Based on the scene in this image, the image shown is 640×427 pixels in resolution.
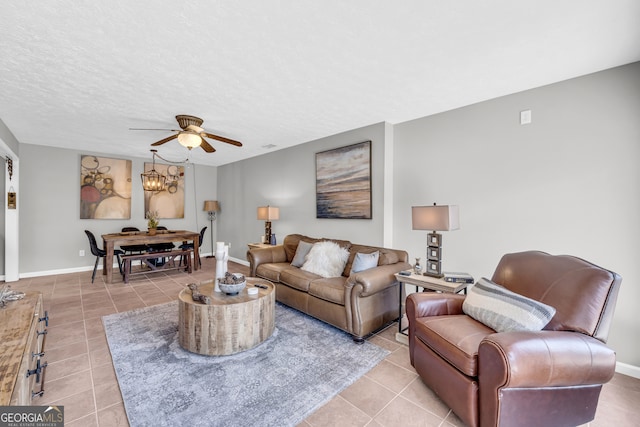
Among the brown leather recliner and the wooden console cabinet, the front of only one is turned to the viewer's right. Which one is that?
the wooden console cabinet

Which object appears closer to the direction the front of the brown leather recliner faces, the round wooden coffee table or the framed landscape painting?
the round wooden coffee table

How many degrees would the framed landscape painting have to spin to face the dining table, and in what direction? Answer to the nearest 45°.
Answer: approximately 45° to its right

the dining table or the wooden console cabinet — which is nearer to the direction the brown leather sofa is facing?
the wooden console cabinet

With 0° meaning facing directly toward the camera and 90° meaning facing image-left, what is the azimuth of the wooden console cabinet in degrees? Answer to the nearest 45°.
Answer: approximately 270°

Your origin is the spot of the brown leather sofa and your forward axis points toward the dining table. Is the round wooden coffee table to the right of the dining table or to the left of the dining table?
left

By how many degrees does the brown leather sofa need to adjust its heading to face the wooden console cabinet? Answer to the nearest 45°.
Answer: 0° — it already faces it

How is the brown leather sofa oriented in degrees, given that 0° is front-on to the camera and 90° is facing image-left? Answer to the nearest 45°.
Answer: approximately 45°

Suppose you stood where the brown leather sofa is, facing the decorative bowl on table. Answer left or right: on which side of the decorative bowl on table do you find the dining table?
right
